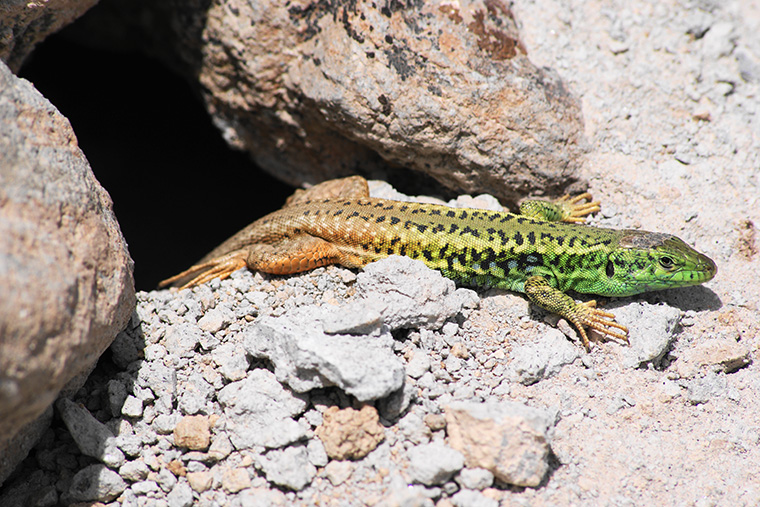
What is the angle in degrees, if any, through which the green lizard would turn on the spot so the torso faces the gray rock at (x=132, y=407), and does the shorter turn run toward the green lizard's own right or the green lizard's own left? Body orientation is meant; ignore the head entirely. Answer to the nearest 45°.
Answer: approximately 135° to the green lizard's own right

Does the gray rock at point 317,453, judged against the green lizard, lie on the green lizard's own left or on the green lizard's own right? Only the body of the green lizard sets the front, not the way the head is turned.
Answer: on the green lizard's own right

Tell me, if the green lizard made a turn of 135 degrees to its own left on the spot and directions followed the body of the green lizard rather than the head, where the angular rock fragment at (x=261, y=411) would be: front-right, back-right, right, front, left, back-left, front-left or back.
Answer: left

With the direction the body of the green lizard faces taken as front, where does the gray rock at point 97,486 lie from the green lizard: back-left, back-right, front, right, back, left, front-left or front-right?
back-right

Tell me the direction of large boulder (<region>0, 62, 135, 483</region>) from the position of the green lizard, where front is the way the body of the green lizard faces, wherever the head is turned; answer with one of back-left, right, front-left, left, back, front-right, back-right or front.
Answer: back-right

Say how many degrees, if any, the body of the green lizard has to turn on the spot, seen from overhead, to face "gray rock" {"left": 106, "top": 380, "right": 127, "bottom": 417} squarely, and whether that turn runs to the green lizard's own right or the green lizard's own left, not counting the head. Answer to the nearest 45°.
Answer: approximately 135° to the green lizard's own right

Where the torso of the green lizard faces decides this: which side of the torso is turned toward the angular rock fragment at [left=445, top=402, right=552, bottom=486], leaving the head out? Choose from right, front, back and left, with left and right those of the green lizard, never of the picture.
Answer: right

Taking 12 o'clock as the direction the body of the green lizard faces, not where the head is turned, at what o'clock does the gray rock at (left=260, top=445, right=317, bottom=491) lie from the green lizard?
The gray rock is roughly at 4 o'clock from the green lizard.

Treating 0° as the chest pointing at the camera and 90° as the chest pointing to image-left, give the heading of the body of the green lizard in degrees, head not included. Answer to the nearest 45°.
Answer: approximately 270°

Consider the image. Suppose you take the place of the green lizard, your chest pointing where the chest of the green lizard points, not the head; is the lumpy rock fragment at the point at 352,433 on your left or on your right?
on your right

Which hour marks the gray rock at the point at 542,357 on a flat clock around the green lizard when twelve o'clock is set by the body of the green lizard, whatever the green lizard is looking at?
The gray rock is roughly at 2 o'clock from the green lizard.
